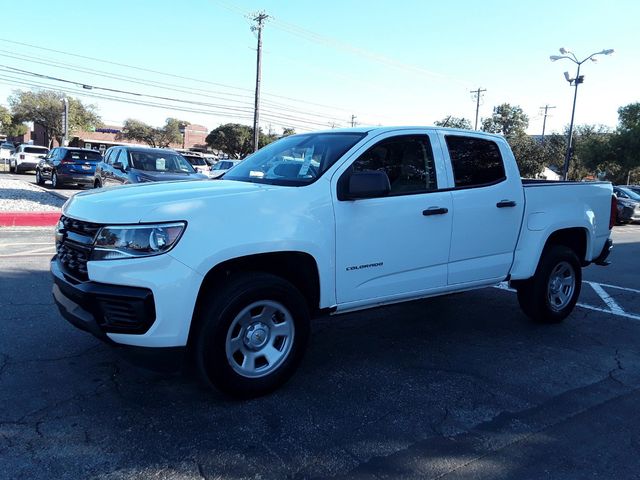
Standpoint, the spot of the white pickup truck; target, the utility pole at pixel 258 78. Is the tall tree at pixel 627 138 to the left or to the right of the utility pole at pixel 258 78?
right

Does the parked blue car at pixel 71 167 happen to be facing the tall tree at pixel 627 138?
no

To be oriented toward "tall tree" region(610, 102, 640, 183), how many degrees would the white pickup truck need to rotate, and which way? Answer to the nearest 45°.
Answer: approximately 180°

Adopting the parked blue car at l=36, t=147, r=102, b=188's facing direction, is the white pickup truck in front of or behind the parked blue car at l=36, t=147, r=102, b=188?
behind

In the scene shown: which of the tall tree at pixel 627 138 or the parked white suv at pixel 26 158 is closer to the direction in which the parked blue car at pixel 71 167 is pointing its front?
the parked white suv

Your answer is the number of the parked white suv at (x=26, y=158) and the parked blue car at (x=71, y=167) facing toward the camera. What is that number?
0

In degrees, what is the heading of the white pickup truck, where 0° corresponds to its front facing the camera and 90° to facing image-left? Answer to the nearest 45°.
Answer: approximately 45°

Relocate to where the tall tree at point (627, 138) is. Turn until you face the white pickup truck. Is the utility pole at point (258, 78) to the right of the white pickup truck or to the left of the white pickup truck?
right

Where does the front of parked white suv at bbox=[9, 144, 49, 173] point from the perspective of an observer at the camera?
facing away from the viewer and to the left of the viewer

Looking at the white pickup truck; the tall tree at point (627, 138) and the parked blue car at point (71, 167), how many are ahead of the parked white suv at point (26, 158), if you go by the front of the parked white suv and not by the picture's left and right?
0

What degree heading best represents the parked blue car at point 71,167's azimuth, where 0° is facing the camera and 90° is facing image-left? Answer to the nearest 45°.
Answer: approximately 135°

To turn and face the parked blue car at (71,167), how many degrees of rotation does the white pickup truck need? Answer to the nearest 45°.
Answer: approximately 90° to its right

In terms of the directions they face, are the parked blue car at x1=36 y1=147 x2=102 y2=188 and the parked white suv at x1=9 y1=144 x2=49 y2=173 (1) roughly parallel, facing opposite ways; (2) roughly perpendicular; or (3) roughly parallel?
roughly parallel

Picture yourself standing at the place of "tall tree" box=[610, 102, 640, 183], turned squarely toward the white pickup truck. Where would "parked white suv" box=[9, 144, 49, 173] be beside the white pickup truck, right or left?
right
